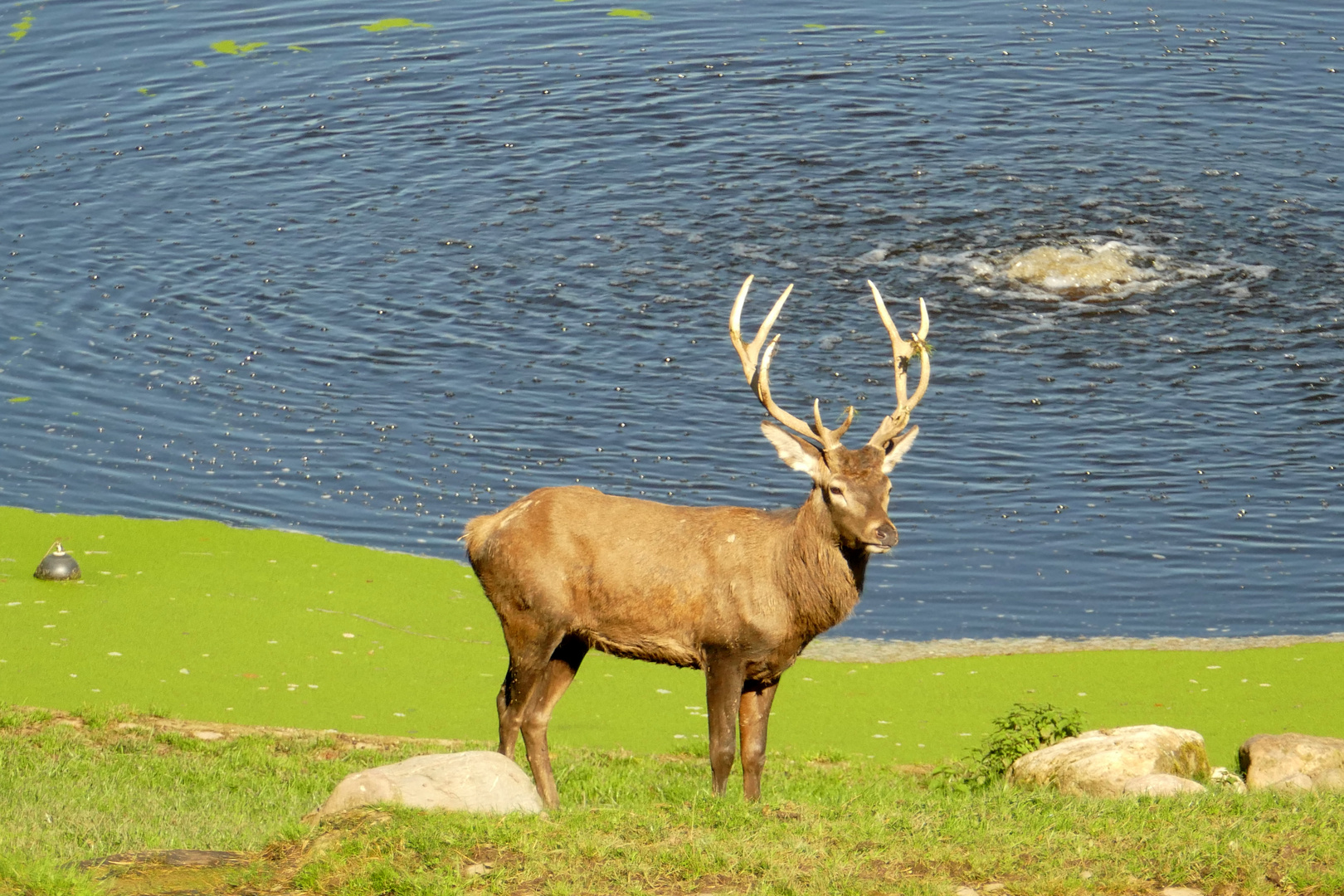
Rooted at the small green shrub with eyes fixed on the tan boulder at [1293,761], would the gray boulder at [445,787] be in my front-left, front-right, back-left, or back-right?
back-right

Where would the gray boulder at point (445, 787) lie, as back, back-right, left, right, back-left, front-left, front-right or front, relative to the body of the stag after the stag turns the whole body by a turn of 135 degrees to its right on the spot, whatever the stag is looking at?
front

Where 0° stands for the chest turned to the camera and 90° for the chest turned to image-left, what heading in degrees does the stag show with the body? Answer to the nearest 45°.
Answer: approximately 270°

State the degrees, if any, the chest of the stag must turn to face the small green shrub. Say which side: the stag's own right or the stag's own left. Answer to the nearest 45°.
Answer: approximately 45° to the stag's own left

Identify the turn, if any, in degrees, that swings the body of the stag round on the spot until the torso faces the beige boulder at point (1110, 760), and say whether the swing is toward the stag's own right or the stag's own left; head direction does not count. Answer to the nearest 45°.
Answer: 0° — it already faces it
